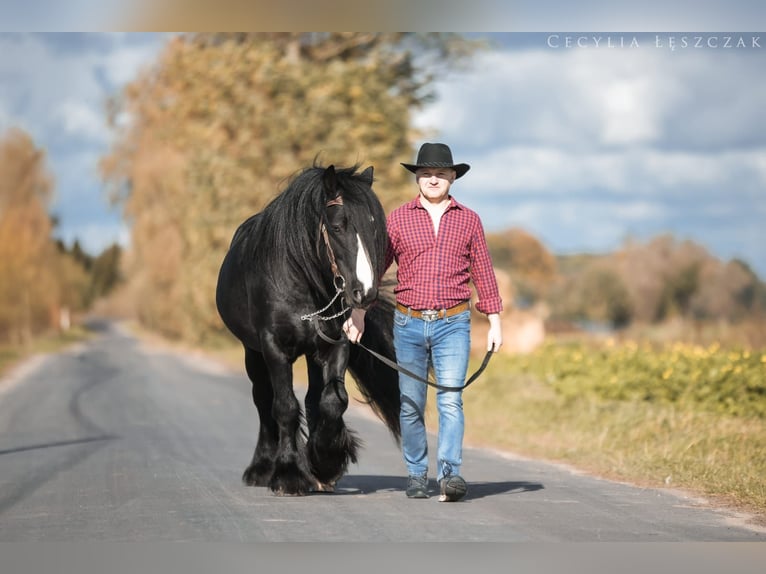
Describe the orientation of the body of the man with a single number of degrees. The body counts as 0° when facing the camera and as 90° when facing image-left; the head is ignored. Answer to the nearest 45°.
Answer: approximately 0°

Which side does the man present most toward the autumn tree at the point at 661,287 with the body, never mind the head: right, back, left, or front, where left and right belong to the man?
back

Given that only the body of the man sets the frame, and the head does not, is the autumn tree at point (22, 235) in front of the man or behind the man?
behind

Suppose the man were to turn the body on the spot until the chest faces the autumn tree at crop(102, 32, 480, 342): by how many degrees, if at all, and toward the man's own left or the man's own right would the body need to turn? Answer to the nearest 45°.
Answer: approximately 180°

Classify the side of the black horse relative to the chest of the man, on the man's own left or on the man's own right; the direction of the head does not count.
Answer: on the man's own right
